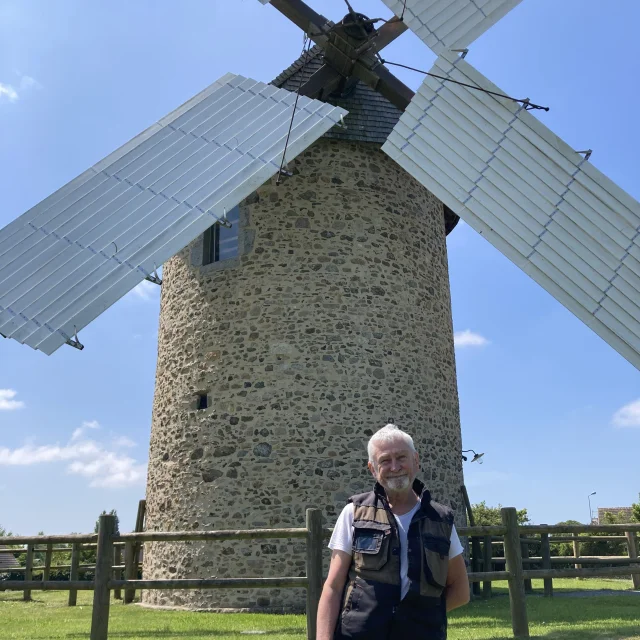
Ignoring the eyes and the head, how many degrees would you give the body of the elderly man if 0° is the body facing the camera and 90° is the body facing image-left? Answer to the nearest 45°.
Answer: approximately 0°

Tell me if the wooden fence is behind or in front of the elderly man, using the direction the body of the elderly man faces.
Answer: behind

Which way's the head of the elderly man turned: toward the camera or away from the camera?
toward the camera

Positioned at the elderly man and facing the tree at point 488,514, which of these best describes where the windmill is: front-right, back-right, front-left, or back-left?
front-left

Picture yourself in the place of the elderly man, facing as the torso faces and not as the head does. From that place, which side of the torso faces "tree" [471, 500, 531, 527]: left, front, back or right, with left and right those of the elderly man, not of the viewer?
back

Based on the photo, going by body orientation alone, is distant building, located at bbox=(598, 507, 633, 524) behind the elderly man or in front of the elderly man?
behind

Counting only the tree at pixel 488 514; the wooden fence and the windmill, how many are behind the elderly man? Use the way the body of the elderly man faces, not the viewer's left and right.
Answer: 3

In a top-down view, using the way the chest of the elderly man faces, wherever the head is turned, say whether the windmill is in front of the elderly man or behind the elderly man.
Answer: behind
